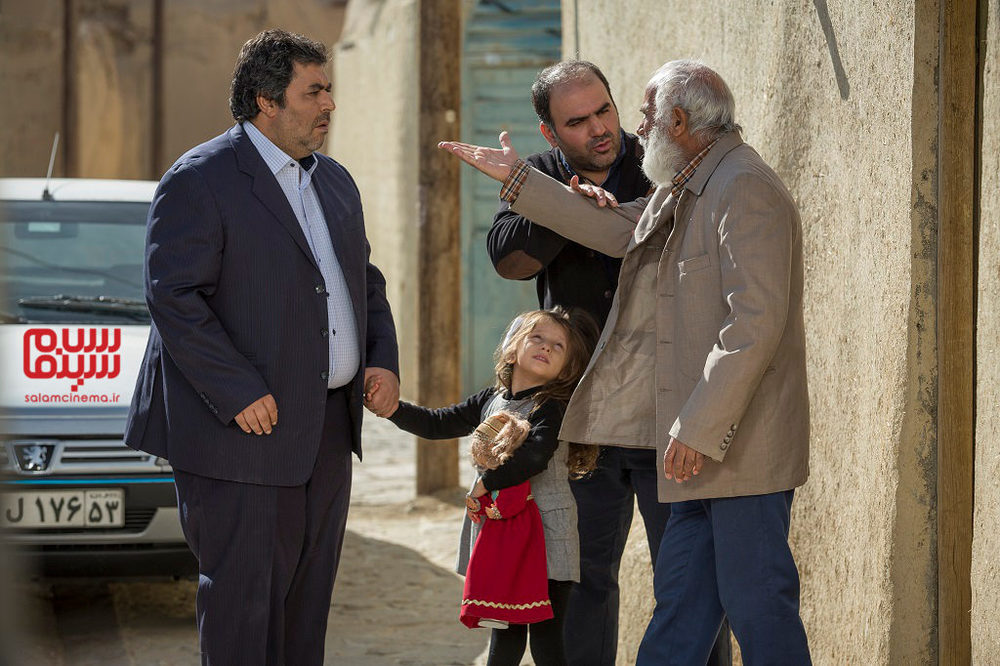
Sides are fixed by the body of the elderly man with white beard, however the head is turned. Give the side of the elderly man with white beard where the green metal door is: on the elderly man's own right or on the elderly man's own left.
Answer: on the elderly man's own right

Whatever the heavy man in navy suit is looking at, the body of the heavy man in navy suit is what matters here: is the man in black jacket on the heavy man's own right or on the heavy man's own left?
on the heavy man's own left

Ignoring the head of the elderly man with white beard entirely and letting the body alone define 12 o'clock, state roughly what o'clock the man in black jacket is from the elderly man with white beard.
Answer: The man in black jacket is roughly at 2 o'clock from the elderly man with white beard.

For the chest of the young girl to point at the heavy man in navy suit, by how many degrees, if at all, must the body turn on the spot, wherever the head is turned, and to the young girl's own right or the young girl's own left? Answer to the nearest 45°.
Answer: approximately 45° to the young girl's own right

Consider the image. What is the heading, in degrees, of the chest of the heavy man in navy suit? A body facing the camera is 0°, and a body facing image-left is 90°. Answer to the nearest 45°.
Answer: approximately 315°

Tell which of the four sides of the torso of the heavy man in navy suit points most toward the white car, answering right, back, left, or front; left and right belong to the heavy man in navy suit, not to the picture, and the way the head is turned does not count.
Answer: back

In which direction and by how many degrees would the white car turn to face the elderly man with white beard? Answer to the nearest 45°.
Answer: approximately 45° to its left

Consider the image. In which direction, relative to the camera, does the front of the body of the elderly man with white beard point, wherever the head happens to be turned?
to the viewer's left

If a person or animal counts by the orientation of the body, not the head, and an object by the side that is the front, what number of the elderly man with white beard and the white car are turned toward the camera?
1

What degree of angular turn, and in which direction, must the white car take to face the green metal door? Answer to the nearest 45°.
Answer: approximately 135° to its left
